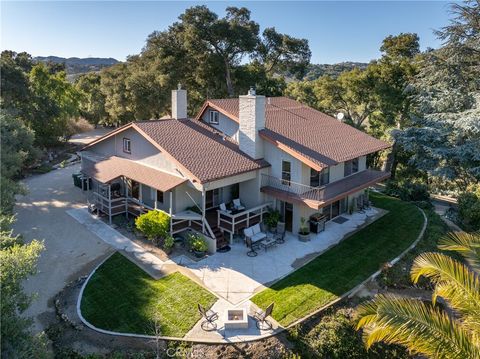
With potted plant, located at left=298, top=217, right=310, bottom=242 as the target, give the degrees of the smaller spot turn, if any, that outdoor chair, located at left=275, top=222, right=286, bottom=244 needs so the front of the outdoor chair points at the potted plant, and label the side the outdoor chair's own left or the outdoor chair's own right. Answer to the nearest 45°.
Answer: approximately 135° to the outdoor chair's own left

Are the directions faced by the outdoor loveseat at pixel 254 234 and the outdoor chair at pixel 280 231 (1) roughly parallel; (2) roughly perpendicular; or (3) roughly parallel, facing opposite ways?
roughly perpendicular

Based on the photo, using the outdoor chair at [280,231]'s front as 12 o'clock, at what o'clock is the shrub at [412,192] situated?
The shrub is roughly at 6 o'clock from the outdoor chair.

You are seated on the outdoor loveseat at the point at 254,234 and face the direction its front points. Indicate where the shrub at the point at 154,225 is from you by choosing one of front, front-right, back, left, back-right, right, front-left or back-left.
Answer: back-right

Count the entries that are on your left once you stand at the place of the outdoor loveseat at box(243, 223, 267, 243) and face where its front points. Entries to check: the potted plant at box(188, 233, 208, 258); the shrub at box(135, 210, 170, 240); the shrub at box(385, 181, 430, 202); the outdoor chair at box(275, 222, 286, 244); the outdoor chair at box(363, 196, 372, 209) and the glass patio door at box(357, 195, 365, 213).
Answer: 4

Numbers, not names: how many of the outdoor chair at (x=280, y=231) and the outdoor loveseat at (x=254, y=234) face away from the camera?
0

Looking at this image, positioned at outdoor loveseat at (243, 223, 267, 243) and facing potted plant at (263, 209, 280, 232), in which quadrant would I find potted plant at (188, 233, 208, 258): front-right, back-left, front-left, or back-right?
back-left

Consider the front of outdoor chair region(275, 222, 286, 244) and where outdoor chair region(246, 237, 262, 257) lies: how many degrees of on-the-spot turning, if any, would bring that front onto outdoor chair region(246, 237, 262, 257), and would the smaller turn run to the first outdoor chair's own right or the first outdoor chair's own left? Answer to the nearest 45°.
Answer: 0° — it already faces it

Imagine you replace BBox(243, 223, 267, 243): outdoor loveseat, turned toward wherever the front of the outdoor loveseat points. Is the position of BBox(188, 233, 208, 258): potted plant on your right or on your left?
on your right

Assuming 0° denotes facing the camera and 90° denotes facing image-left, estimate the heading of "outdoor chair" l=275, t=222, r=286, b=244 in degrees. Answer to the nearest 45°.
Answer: approximately 45°

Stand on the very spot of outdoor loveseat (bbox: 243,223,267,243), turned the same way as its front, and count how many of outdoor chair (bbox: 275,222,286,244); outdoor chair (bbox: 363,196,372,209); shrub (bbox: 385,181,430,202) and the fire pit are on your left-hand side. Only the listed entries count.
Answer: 3

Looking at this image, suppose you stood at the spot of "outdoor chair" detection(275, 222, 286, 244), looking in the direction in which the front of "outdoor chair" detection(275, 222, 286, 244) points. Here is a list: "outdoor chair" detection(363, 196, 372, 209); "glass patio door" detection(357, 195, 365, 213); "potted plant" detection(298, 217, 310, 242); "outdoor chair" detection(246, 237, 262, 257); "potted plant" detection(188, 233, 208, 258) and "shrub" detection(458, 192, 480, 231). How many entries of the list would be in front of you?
2

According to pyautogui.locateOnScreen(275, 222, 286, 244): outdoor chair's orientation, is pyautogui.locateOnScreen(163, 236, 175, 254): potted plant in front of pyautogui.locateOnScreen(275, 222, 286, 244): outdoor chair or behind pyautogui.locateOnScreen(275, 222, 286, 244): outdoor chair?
in front

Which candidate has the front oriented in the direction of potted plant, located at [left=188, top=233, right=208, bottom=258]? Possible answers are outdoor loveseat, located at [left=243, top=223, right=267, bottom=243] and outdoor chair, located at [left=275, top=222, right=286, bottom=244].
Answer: outdoor chair, located at [left=275, top=222, right=286, bottom=244]
